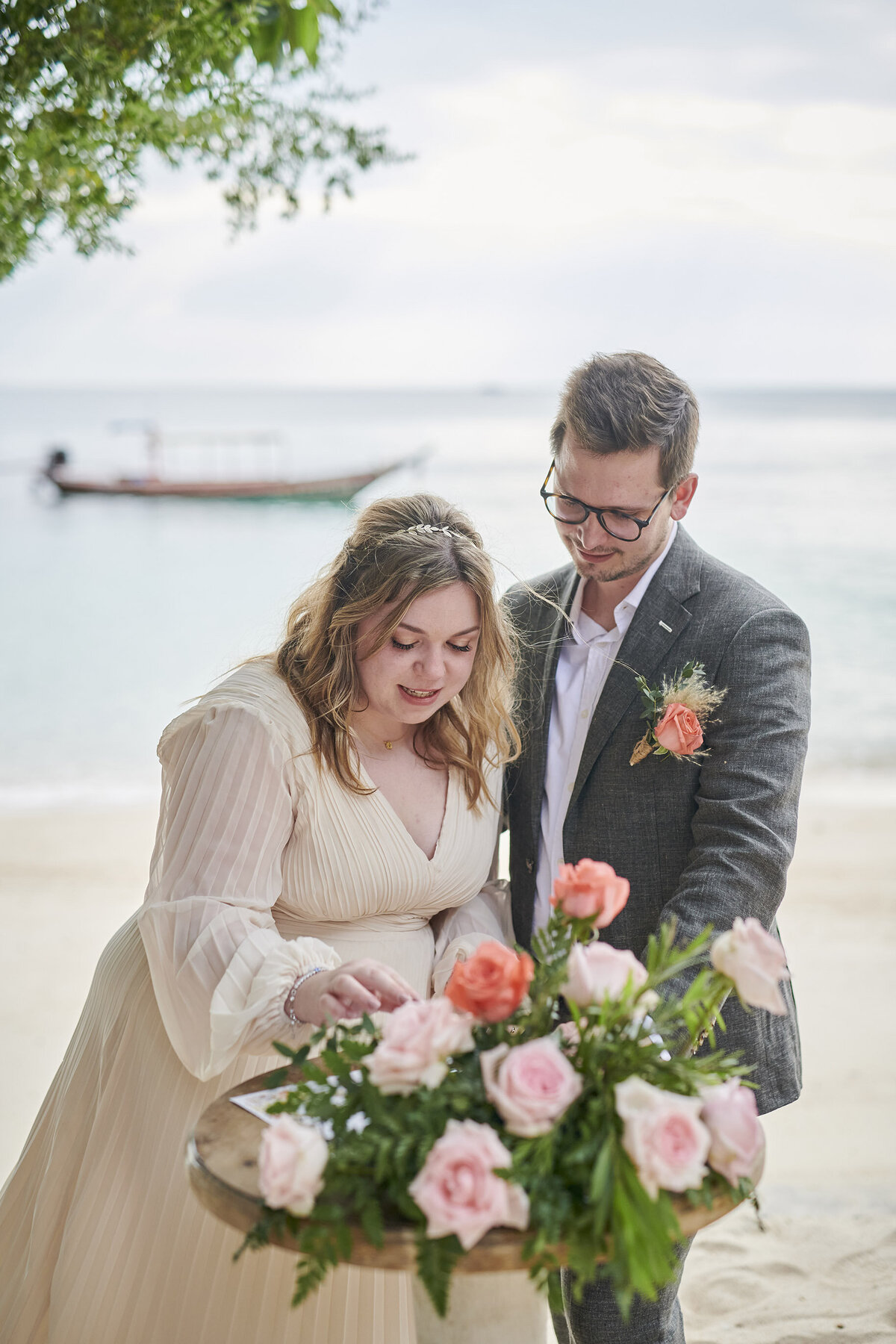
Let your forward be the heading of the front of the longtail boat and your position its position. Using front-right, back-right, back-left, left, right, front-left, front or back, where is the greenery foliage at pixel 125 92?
right

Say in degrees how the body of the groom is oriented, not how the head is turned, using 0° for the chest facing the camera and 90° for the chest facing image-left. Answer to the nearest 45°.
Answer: approximately 45°

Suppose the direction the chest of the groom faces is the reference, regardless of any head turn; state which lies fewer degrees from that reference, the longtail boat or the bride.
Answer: the bride

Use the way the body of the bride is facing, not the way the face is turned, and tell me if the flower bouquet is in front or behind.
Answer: in front

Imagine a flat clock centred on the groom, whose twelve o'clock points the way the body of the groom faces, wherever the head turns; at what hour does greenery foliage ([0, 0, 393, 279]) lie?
The greenery foliage is roughly at 2 o'clock from the groom.

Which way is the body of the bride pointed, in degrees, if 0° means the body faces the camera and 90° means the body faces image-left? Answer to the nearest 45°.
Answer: approximately 315°

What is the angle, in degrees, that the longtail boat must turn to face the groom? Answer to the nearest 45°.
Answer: approximately 90° to its right

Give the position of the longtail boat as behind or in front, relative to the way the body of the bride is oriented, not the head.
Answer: behind

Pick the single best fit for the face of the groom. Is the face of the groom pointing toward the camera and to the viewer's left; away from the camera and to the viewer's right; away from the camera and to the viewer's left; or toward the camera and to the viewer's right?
toward the camera and to the viewer's left

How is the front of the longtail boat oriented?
to the viewer's right

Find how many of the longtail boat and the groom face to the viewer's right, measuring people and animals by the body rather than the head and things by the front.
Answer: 1
